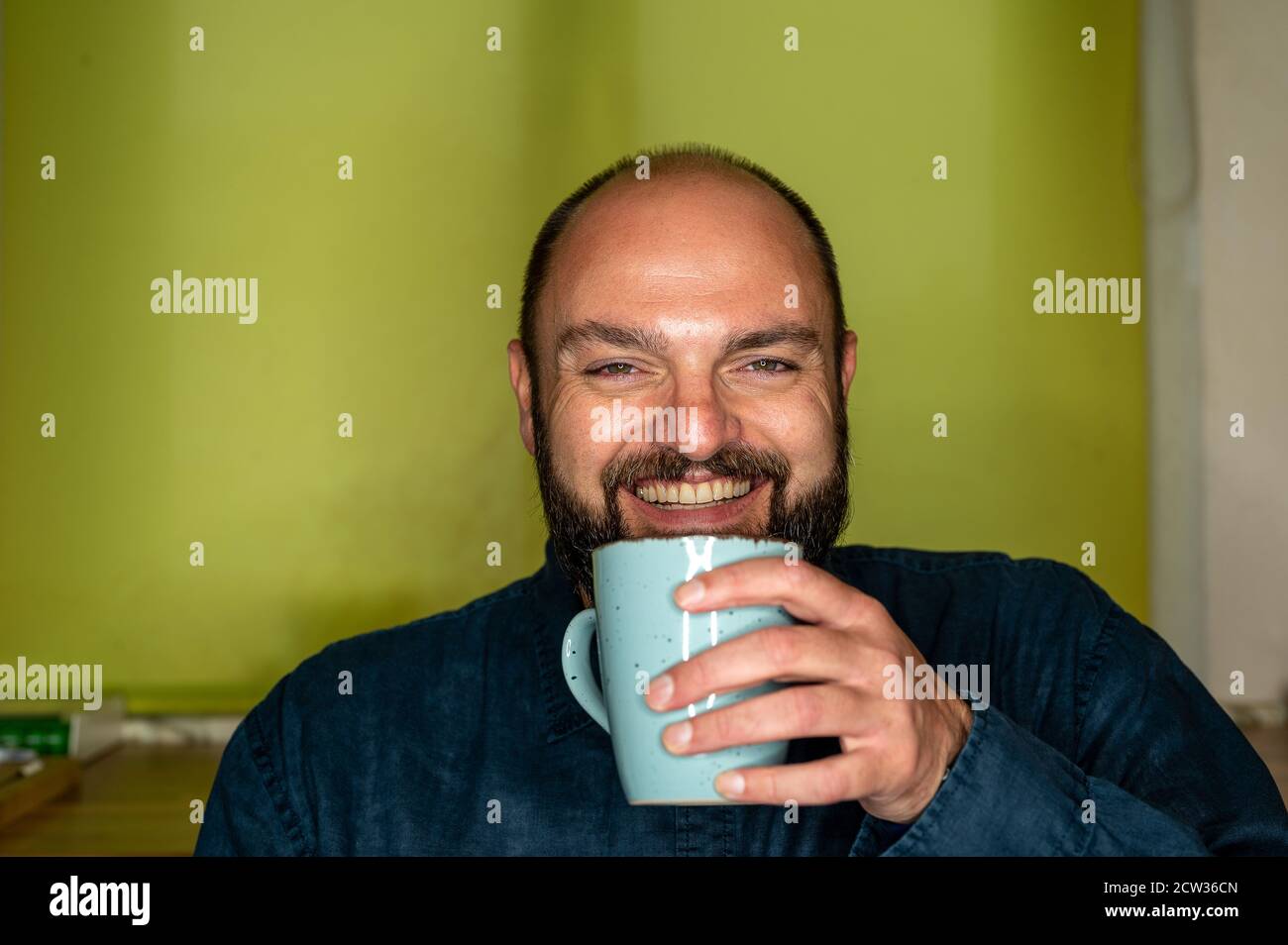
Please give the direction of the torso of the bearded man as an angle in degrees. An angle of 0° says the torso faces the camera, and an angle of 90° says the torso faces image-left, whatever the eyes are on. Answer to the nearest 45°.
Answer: approximately 0°

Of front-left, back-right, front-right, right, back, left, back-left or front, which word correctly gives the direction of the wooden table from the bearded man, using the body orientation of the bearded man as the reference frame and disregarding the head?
back-right
